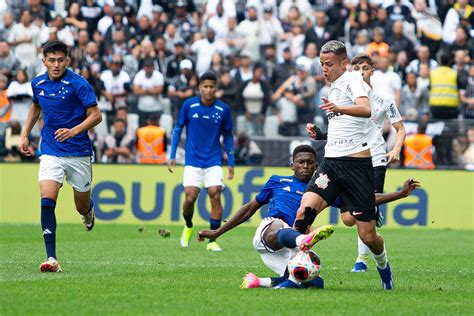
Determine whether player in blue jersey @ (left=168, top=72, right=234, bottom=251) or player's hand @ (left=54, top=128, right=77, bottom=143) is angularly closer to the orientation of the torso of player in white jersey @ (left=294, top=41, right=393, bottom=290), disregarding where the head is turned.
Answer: the player's hand

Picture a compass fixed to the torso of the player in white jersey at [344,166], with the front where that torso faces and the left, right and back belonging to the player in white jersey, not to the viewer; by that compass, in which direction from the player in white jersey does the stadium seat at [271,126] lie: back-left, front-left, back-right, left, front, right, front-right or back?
back-right

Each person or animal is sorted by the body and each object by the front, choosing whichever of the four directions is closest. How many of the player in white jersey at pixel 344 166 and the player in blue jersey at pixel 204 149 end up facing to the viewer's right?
0

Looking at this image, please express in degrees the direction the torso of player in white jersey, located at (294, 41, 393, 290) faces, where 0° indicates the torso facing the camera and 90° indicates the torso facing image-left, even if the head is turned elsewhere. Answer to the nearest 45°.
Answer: approximately 45°

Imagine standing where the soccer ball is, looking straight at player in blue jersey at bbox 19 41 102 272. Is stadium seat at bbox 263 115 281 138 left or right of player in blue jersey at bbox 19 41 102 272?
right

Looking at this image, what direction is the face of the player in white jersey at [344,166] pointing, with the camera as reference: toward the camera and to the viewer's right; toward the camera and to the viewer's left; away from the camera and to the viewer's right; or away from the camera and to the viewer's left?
toward the camera and to the viewer's left

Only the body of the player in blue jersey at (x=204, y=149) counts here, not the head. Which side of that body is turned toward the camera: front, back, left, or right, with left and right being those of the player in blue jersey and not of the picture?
front

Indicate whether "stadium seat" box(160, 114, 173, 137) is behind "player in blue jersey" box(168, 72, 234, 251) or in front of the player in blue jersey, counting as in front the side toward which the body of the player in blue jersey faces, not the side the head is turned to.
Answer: behind

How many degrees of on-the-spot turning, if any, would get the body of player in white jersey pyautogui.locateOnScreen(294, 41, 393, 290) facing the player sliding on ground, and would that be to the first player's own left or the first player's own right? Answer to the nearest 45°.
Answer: approximately 45° to the first player's own right

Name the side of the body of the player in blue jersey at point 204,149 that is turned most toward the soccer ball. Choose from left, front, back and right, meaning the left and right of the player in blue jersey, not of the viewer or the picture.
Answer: front
